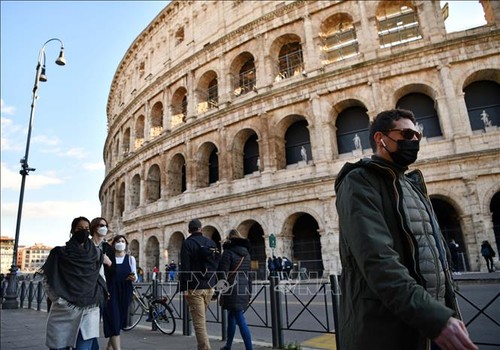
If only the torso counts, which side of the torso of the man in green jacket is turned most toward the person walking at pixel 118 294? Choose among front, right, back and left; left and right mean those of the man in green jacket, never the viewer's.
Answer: back

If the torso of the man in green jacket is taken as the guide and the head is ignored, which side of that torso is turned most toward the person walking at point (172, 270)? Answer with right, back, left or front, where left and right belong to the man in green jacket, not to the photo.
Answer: back

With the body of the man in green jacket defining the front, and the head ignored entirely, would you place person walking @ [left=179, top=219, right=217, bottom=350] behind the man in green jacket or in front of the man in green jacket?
behind

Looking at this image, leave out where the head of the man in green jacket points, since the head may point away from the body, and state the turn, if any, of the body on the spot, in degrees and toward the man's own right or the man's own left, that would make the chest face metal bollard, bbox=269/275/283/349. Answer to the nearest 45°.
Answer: approximately 180°

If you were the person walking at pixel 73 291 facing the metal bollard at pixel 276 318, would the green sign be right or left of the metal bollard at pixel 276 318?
left

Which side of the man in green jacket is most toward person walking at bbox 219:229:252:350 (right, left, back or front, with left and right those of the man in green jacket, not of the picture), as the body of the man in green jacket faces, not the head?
back

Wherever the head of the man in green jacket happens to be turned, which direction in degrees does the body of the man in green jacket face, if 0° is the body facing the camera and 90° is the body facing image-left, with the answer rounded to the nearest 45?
approximately 315°

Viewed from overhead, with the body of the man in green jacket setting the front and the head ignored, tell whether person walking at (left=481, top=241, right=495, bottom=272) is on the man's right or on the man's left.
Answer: on the man's left
